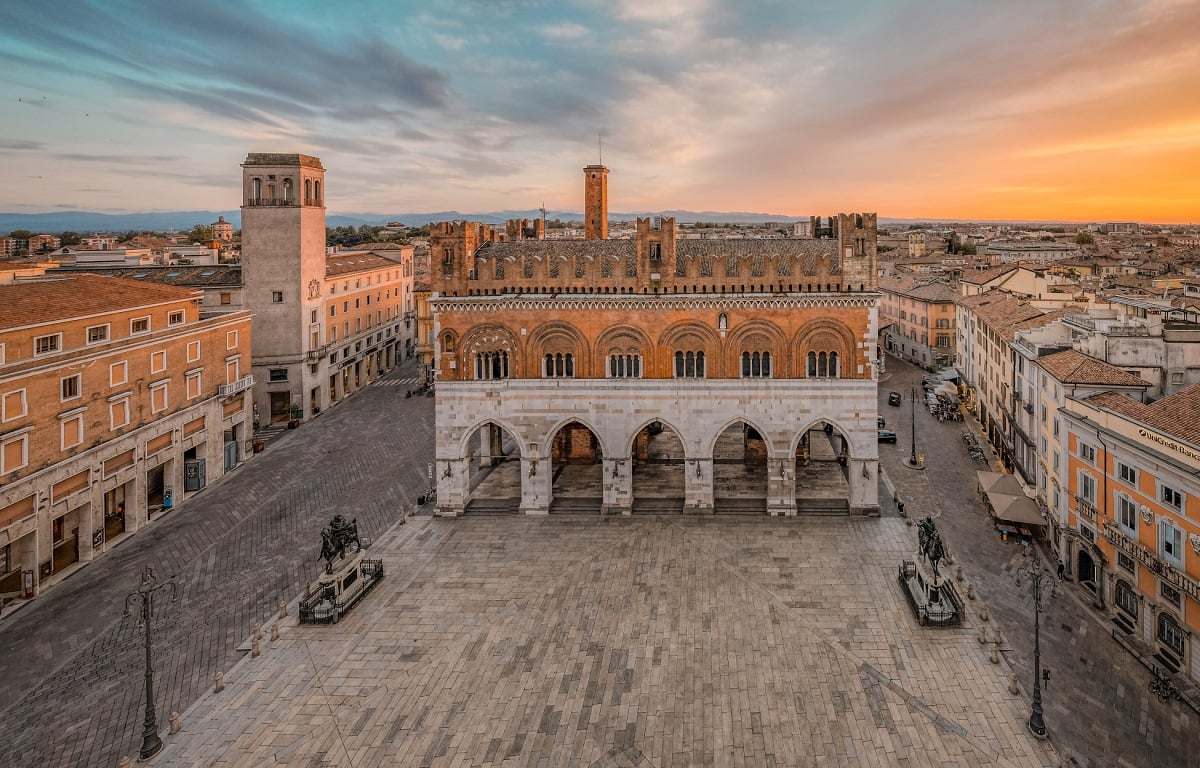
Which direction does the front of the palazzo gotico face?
toward the camera

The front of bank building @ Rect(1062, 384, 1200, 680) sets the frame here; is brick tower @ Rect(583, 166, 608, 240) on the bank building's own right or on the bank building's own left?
on the bank building's own right

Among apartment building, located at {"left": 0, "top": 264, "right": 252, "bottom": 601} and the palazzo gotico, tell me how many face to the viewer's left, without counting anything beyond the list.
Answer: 0

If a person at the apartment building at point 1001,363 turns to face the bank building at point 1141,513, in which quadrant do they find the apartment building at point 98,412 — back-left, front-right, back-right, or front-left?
front-right

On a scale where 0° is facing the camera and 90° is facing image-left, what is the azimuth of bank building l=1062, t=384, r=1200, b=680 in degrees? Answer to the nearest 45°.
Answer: approximately 45°

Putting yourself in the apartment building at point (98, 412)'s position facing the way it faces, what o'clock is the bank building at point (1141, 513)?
the bank building at point (1141, 513) is roughly at 12 o'clock from the apartment building at point (98, 412).

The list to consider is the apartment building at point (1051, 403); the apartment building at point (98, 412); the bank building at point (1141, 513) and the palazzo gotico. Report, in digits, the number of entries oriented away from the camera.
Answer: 0

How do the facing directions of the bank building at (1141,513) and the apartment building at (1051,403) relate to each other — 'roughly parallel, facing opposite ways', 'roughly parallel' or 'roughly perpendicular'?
roughly parallel

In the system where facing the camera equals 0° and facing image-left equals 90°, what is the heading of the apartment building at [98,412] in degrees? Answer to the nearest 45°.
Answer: approximately 315°

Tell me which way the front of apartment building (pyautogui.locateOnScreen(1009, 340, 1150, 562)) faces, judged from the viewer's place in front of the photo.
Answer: facing the viewer and to the left of the viewer
